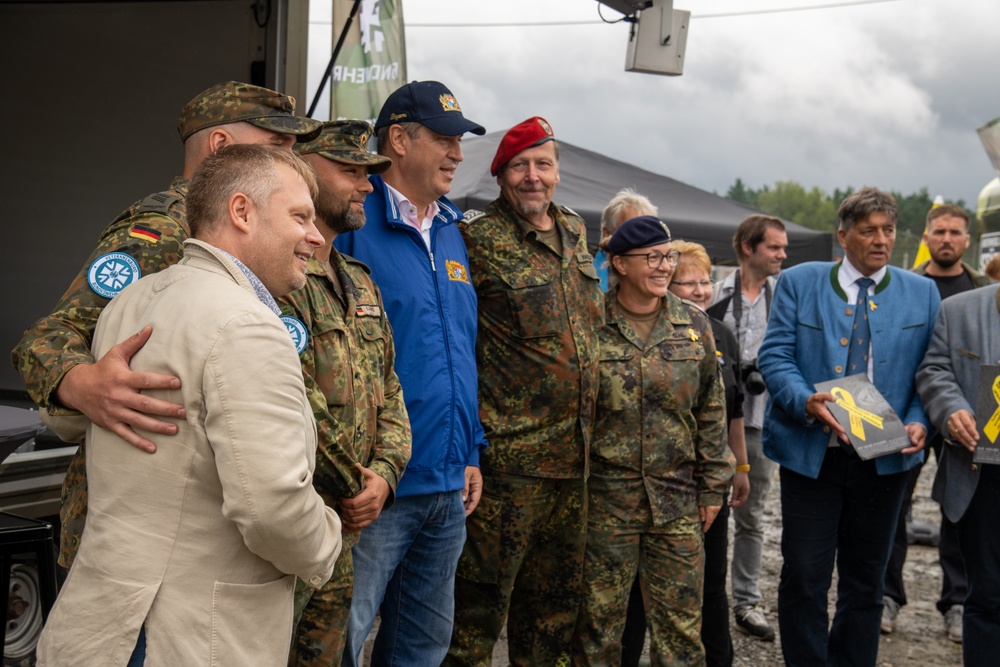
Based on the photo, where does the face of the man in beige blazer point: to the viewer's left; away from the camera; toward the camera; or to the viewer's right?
to the viewer's right

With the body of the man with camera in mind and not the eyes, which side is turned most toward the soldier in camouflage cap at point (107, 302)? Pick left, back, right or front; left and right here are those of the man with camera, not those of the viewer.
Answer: right

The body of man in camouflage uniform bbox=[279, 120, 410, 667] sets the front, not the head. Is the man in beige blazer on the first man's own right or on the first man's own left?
on the first man's own right

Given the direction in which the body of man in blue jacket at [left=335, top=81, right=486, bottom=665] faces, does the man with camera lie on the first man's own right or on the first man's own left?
on the first man's own left

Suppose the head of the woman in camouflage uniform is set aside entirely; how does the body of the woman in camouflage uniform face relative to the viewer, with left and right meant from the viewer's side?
facing the viewer

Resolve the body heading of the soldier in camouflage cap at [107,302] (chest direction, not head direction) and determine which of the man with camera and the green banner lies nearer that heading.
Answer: the man with camera

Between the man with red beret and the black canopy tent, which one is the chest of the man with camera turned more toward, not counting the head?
the man with red beret

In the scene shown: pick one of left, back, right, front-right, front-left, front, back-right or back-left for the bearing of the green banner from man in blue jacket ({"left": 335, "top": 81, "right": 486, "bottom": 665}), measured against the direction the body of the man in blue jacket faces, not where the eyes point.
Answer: back-left

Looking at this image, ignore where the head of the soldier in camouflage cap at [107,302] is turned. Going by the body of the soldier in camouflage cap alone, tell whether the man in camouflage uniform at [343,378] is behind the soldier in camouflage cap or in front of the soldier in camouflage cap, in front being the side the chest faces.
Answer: in front

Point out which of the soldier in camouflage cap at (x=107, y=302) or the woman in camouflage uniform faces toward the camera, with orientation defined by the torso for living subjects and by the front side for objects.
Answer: the woman in camouflage uniform

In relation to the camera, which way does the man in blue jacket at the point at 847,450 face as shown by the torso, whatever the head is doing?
toward the camera
